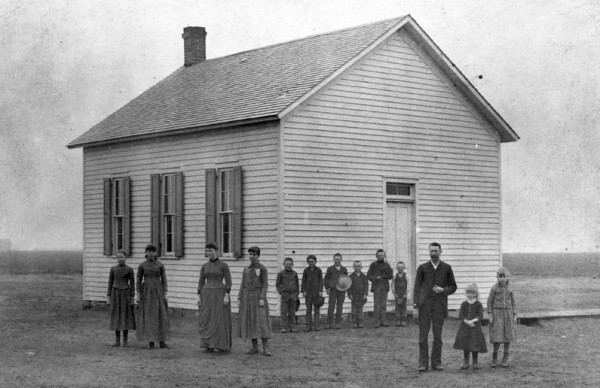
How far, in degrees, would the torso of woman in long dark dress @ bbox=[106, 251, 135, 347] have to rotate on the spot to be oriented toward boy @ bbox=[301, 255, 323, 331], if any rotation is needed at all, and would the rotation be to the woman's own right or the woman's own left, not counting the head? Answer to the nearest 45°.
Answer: approximately 135° to the woman's own left

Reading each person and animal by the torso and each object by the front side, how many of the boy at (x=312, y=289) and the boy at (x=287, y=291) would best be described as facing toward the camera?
2

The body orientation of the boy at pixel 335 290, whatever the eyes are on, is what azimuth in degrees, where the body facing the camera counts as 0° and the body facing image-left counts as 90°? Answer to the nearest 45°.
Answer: approximately 0°

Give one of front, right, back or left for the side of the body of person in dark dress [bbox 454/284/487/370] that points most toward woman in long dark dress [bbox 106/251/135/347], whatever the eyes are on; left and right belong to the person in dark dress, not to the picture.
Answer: right

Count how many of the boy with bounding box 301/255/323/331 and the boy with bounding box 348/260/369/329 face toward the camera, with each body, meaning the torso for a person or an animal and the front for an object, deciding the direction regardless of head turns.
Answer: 2

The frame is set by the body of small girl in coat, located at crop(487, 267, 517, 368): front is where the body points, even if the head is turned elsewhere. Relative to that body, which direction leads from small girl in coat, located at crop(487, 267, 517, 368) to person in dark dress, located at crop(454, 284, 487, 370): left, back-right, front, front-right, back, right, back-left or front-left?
front-right

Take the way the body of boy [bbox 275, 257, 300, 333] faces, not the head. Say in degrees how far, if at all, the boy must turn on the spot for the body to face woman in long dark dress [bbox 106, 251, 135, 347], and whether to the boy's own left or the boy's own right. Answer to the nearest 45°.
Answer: approximately 45° to the boy's own right

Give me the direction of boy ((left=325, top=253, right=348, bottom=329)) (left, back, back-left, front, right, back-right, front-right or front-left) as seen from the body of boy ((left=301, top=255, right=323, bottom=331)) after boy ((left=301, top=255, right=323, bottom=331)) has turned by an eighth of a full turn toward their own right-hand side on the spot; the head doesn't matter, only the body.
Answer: back

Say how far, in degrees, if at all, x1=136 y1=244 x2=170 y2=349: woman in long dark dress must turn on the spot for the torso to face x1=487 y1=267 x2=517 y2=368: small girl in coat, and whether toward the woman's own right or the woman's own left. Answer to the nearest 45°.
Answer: approximately 45° to the woman's own left

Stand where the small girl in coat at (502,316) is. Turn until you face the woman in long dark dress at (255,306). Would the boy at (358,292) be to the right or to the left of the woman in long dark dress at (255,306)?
right
